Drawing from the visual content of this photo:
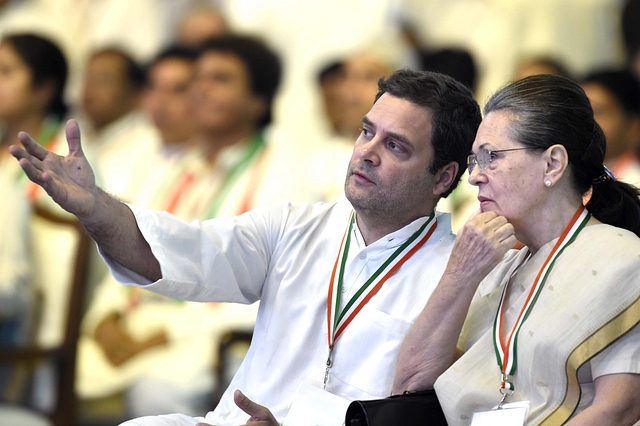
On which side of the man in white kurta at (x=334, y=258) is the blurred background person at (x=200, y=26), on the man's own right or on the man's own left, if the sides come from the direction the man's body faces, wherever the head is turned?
on the man's own right

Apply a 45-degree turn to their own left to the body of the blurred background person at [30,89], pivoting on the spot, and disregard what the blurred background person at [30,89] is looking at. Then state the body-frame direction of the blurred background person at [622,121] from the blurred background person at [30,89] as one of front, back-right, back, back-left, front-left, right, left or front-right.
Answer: left

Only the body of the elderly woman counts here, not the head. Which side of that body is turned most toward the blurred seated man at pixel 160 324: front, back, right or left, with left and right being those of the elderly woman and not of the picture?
right

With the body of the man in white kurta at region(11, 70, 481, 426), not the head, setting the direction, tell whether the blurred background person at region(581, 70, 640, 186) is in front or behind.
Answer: behind

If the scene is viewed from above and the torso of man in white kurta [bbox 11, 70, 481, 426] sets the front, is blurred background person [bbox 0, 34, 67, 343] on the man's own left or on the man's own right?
on the man's own right

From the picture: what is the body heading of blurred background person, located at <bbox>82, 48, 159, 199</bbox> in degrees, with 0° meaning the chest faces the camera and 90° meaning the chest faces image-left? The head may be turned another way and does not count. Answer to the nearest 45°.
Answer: approximately 45°

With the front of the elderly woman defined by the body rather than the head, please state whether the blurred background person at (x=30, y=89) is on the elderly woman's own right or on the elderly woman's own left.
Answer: on the elderly woman's own right
